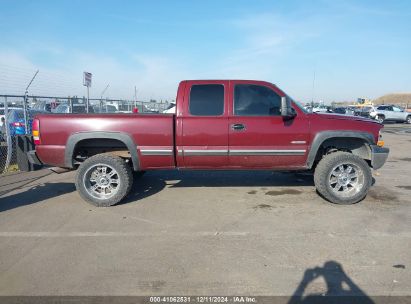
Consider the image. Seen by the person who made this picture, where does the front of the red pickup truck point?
facing to the right of the viewer

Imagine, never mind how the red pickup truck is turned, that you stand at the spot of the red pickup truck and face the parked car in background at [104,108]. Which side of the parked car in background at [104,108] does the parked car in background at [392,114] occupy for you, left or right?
right

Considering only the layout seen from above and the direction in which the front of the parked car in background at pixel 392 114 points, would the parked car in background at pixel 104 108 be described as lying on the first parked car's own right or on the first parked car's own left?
on the first parked car's own right

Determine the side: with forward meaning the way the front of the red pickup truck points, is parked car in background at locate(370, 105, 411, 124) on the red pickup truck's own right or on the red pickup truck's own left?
on the red pickup truck's own left

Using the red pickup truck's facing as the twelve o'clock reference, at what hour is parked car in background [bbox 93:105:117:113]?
The parked car in background is roughly at 8 o'clock from the red pickup truck.
